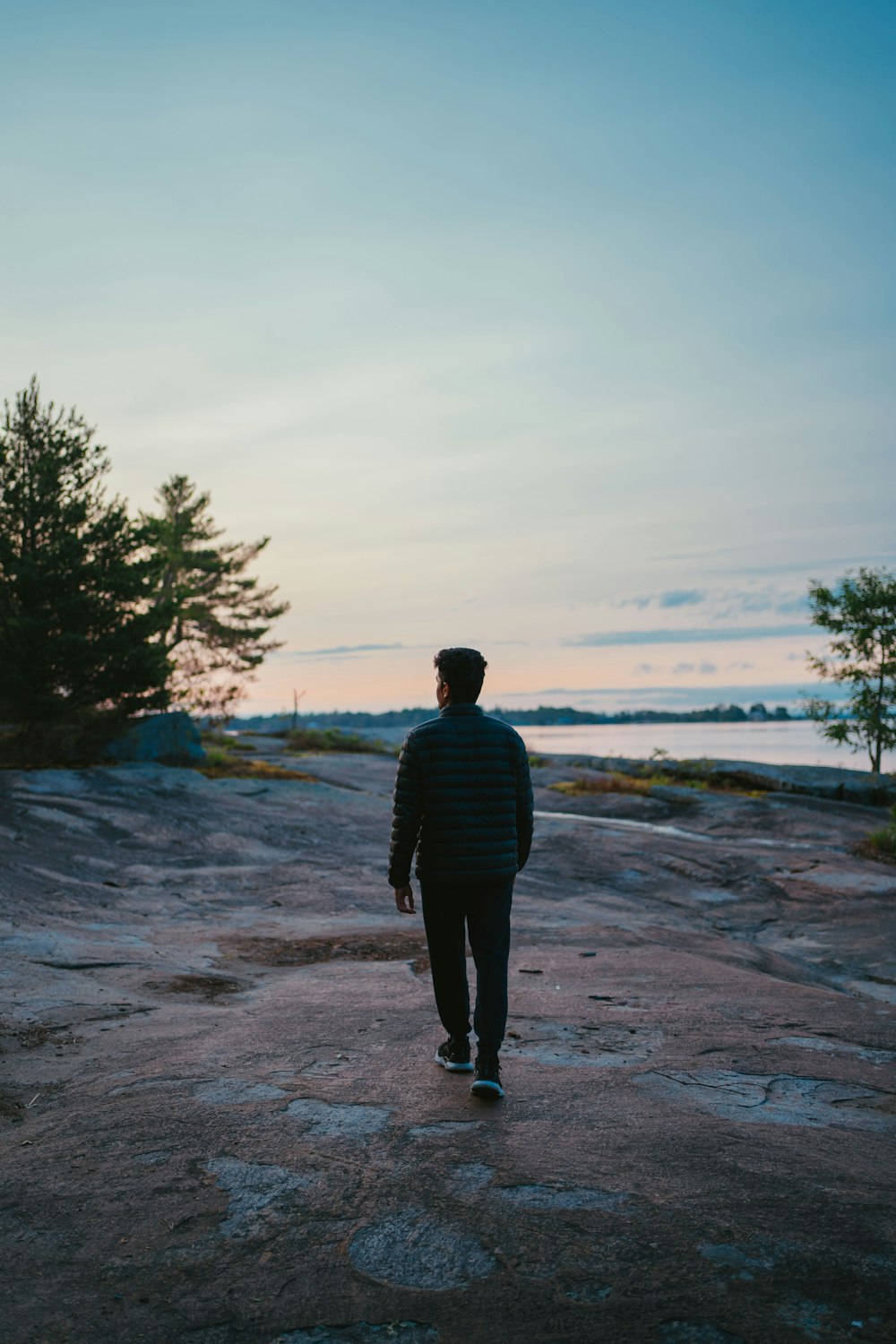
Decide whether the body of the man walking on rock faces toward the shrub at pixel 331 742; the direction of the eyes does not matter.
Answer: yes

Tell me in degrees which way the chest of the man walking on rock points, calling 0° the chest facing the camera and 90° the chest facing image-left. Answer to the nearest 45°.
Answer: approximately 180°

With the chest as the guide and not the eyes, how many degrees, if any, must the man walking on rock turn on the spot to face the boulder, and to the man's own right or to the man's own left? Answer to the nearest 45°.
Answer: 0° — they already face it
